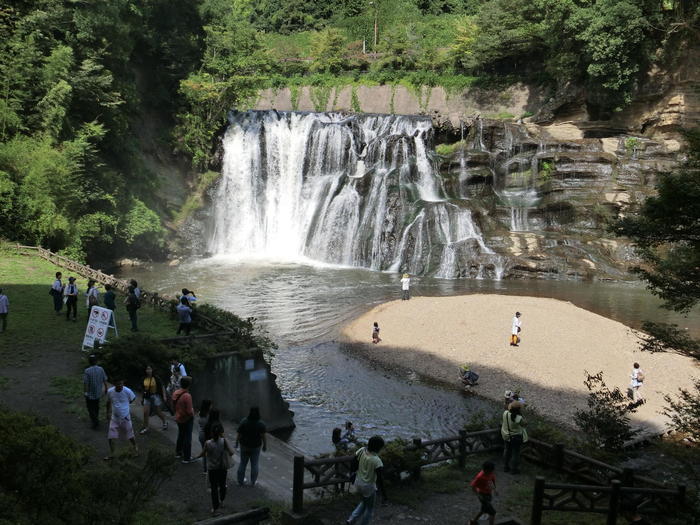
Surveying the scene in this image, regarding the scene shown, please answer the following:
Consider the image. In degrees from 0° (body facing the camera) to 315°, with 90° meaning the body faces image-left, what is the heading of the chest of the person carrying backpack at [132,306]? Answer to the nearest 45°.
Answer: approximately 180°

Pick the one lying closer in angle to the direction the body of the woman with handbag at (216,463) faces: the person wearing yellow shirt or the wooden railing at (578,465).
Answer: the person wearing yellow shirt

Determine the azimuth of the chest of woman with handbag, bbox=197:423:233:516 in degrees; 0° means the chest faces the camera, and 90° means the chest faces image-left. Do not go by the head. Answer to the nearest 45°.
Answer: approximately 180°

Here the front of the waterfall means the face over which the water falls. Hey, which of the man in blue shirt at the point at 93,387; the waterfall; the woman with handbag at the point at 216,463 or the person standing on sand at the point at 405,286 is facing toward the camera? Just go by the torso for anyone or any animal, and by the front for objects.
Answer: the waterfall

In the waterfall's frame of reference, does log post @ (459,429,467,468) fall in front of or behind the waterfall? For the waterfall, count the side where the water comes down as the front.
in front

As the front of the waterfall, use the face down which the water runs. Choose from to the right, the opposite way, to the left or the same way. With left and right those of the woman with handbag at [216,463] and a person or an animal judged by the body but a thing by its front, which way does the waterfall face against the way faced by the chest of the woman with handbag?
the opposite way

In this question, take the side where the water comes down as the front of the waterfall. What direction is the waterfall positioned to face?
toward the camera

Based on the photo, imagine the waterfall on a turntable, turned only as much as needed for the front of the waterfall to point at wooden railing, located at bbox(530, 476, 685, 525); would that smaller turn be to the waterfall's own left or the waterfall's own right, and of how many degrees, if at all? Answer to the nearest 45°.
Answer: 0° — it already faces it

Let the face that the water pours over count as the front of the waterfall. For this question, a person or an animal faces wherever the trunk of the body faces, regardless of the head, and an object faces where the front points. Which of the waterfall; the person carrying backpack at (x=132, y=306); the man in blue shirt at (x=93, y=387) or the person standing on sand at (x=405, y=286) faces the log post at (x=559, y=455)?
the waterfall

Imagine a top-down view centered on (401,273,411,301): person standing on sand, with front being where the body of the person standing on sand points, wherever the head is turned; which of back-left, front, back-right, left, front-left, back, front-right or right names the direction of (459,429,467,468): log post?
back

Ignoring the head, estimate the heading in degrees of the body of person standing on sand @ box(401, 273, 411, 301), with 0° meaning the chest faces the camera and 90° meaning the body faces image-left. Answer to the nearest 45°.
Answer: approximately 180°

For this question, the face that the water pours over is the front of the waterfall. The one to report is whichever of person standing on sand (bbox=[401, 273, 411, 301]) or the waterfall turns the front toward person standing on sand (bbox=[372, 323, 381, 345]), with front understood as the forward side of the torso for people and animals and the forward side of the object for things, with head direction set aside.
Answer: the waterfall

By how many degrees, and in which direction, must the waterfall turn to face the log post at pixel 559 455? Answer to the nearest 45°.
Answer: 0° — it already faces it
